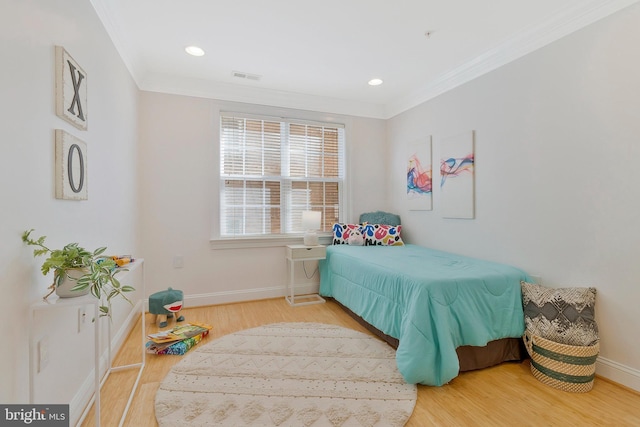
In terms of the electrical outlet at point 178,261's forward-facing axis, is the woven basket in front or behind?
in front

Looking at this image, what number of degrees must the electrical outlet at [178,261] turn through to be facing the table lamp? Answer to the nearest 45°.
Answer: approximately 90° to its left

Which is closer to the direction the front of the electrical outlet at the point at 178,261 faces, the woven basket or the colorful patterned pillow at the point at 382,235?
the woven basket

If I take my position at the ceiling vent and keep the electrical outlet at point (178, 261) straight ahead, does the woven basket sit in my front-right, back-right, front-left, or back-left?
back-left

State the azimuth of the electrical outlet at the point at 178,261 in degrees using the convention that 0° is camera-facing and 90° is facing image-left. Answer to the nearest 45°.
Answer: approximately 0°

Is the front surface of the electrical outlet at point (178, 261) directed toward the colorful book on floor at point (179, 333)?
yes

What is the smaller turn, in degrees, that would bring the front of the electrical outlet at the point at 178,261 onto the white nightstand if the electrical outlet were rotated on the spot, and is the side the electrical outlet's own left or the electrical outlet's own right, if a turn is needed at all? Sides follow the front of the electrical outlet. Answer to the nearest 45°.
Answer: approximately 90° to the electrical outlet's own left

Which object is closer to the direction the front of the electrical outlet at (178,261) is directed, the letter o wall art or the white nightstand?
the letter o wall art

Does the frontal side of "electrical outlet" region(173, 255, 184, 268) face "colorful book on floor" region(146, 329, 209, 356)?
yes

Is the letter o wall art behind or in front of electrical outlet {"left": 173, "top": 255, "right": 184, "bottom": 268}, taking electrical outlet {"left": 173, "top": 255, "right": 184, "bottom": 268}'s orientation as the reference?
in front

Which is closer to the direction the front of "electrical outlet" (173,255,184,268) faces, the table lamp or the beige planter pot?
the beige planter pot
